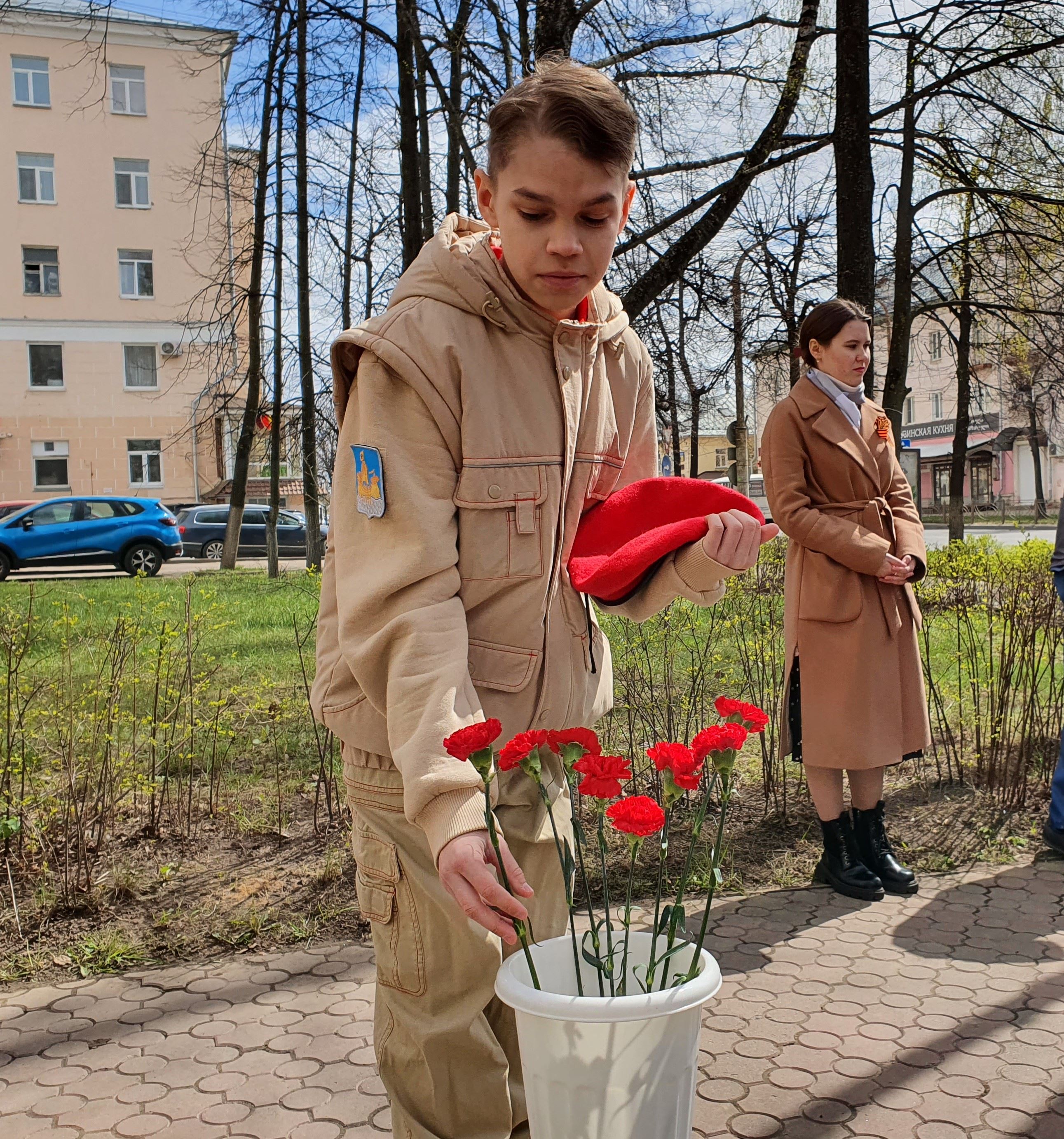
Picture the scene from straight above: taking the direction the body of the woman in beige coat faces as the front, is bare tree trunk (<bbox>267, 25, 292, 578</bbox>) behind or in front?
behind

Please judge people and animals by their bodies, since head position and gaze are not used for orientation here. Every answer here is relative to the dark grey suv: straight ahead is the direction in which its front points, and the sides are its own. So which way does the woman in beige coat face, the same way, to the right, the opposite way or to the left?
to the right

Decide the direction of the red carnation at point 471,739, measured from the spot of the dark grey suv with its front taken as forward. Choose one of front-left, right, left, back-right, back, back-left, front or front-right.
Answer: right

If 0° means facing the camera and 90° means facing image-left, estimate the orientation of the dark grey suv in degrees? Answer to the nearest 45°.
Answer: approximately 270°

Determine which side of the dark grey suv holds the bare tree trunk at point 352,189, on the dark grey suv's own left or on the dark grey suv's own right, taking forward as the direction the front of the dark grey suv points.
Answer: on the dark grey suv's own right

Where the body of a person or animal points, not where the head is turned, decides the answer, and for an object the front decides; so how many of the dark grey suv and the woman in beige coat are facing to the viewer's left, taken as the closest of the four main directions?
0

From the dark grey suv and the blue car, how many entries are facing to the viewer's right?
1

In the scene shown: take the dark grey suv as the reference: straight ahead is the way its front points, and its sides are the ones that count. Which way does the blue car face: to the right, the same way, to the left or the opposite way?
the opposite way

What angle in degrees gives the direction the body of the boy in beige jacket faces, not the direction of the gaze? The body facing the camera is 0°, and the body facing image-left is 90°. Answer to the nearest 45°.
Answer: approximately 315°
